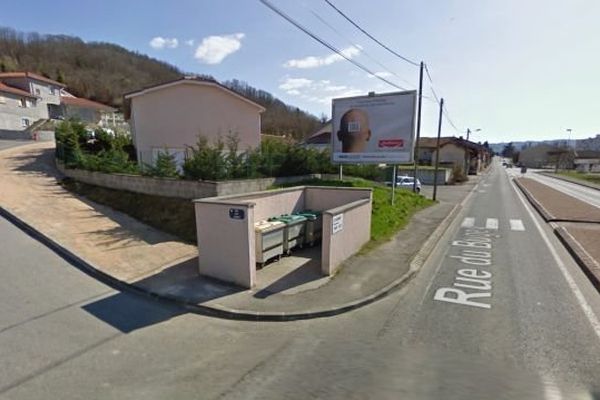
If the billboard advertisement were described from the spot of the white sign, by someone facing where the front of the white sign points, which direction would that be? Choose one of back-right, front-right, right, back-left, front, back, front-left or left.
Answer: back-left

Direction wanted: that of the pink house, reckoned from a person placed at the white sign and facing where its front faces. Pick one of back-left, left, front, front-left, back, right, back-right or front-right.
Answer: back

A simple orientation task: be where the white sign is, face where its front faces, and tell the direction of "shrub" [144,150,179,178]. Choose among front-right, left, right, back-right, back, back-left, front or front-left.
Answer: back

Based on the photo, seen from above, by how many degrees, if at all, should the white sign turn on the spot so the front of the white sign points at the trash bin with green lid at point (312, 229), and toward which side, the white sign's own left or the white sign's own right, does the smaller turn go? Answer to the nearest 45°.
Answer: approximately 135° to the white sign's own left

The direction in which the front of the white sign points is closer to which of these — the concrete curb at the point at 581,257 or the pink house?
the concrete curb

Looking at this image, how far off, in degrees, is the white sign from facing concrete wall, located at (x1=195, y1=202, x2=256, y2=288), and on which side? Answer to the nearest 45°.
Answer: approximately 90° to its right

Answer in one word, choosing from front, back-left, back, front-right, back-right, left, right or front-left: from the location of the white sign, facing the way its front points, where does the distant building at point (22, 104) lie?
back

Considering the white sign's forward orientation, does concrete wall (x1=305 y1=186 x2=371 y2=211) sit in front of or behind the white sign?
behind

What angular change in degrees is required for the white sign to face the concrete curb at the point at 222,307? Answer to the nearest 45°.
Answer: approximately 90° to its right

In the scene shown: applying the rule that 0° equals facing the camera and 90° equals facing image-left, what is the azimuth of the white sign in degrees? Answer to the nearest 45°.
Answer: approximately 315°
